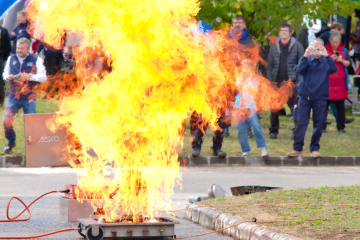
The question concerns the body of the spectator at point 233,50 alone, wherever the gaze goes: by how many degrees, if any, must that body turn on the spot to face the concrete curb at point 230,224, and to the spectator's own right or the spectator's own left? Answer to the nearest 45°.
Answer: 0° — they already face it

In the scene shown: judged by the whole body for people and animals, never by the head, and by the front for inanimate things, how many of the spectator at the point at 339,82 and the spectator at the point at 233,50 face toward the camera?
2

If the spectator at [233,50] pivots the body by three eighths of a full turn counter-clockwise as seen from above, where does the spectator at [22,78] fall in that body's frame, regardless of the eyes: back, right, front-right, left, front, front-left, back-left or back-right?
back-left

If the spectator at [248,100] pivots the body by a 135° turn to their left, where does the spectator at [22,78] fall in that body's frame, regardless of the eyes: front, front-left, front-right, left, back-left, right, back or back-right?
back-left

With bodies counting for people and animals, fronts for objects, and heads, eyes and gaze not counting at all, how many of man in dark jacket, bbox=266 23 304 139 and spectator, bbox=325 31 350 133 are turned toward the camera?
2

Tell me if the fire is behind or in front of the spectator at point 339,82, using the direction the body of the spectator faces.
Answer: in front

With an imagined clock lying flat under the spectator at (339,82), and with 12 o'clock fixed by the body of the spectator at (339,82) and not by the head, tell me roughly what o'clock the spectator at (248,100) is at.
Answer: the spectator at (248,100) is roughly at 1 o'clock from the spectator at (339,82).

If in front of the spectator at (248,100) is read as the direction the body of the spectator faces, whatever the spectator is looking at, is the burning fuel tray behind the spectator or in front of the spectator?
in front

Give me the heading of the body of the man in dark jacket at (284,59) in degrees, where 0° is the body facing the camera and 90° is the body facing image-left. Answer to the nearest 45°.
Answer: approximately 0°
